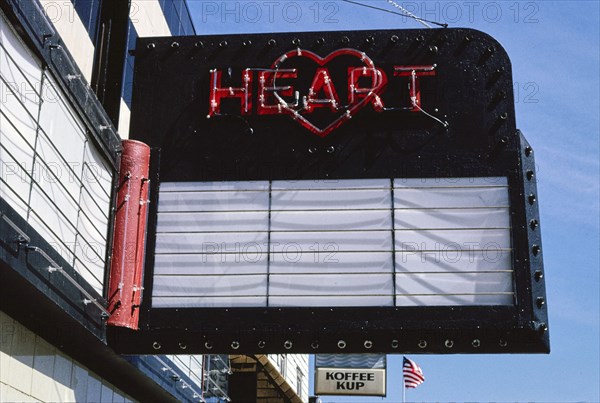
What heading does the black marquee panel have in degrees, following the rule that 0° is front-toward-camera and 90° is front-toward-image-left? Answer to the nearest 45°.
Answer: approximately 0°

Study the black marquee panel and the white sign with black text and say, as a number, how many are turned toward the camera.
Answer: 2

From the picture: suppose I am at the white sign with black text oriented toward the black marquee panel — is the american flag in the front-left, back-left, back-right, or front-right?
back-left

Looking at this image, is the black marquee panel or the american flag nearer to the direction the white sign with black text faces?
the black marquee panel

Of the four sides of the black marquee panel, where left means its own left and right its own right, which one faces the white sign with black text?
back

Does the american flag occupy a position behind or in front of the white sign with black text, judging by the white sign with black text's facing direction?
behind

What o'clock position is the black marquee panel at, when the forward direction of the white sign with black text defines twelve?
The black marquee panel is roughly at 12 o'clock from the white sign with black text.

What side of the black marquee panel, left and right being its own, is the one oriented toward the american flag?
back
